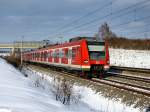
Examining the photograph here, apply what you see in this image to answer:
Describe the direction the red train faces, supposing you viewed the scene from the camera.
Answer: facing the viewer and to the right of the viewer
